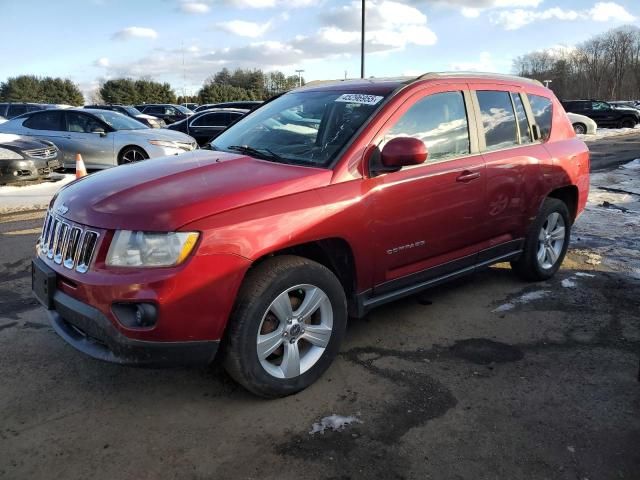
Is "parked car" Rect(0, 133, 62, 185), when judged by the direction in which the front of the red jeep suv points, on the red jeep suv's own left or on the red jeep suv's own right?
on the red jeep suv's own right

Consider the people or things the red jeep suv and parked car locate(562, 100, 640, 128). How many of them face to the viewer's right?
1

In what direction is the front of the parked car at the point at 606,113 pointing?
to the viewer's right

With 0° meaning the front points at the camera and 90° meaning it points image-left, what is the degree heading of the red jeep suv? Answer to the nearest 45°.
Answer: approximately 45°

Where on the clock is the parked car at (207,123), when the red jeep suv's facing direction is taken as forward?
The parked car is roughly at 4 o'clock from the red jeep suv.

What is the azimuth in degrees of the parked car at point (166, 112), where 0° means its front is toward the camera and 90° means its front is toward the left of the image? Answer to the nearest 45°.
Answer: approximately 315°

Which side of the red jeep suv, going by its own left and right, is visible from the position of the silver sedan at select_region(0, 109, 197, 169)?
right

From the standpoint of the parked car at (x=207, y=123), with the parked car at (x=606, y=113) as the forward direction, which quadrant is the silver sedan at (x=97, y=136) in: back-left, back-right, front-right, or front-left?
back-right

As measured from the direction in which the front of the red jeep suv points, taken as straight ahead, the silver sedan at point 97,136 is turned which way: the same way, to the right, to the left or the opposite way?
to the left

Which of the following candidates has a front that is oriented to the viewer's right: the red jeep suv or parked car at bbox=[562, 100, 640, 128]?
the parked car
